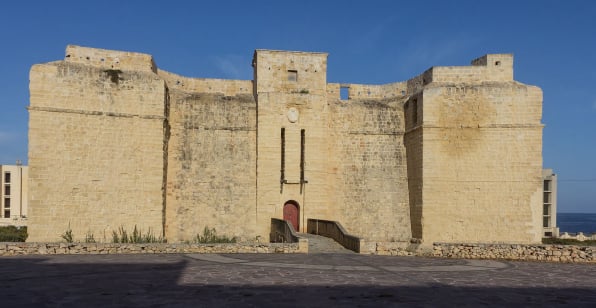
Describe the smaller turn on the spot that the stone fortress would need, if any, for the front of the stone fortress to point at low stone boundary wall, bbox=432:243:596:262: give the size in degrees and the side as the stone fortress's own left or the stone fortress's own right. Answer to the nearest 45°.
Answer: approximately 45° to the stone fortress's own left

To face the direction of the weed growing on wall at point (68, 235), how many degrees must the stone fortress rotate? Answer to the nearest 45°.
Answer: approximately 45° to its right

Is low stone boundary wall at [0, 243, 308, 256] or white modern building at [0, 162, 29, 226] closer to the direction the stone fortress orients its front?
the low stone boundary wall

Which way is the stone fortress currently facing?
toward the camera

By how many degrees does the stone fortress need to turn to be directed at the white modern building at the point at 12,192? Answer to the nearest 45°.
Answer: approximately 135° to its right

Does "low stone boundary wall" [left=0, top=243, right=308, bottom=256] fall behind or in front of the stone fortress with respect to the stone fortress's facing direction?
in front

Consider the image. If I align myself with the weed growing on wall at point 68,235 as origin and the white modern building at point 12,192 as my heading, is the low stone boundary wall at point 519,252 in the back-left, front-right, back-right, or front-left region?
back-right
